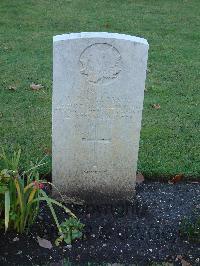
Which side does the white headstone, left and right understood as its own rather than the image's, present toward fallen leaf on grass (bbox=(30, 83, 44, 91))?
back

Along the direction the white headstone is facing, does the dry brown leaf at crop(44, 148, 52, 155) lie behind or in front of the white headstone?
behind

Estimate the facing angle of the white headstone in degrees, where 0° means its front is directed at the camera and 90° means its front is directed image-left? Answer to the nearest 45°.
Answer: approximately 0°

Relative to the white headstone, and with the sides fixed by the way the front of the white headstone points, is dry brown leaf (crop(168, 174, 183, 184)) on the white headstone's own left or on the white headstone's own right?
on the white headstone's own left

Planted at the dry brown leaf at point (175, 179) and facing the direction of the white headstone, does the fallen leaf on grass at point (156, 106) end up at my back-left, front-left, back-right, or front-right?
back-right

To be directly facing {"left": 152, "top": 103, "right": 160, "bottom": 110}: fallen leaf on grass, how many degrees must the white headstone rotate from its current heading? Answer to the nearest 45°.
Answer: approximately 180°
